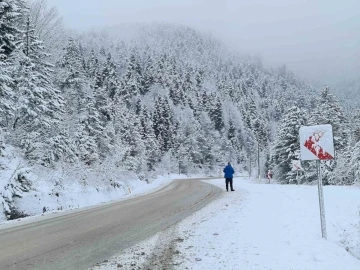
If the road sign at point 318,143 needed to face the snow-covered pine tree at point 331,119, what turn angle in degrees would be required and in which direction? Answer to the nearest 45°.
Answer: approximately 180°

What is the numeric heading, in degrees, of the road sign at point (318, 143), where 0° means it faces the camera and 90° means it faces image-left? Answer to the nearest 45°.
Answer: approximately 0°

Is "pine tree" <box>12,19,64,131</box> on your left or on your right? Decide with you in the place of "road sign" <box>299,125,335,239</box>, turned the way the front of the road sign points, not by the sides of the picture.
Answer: on your right

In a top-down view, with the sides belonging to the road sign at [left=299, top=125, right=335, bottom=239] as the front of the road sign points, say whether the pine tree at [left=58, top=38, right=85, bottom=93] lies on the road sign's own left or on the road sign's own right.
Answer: on the road sign's own right

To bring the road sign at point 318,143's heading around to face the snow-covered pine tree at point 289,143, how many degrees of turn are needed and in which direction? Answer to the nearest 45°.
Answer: approximately 180°

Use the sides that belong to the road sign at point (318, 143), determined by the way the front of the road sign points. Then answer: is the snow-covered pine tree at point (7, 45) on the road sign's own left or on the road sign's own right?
on the road sign's own right

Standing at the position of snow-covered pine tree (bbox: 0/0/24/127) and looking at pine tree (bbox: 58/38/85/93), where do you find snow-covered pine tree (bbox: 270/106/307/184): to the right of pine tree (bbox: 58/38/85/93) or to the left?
right
